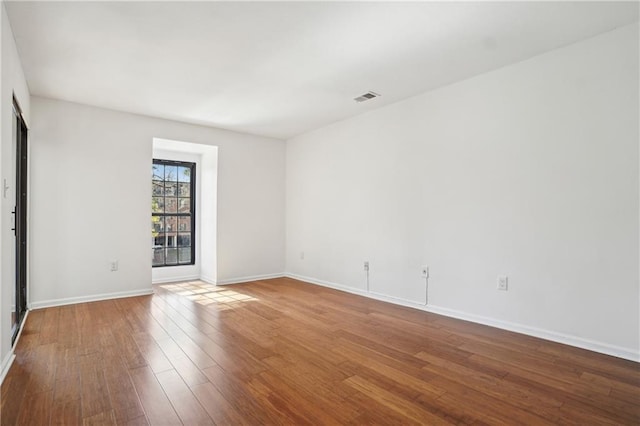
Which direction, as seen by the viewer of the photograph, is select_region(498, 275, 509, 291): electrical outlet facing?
facing the viewer and to the left of the viewer

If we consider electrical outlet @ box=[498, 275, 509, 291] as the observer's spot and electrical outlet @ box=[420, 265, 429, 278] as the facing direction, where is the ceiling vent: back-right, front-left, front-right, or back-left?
front-left

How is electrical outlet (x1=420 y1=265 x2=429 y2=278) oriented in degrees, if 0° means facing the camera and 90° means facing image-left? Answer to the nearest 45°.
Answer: approximately 45°

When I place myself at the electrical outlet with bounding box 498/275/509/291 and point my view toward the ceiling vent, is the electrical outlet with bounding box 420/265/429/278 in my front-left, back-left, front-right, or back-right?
front-right

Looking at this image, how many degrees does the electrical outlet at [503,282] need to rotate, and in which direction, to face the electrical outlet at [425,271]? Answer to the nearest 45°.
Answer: approximately 45° to its right

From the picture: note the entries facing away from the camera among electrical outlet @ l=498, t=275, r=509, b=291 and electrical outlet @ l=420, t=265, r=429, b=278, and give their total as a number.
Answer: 0

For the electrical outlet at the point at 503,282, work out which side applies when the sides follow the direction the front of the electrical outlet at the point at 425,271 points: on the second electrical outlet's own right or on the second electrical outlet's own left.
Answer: on the second electrical outlet's own left
